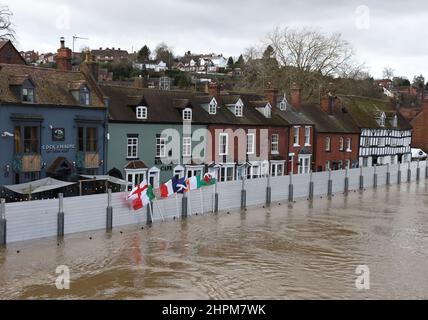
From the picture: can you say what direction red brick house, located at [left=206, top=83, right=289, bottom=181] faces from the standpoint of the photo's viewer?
facing the viewer and to the right of the viewer

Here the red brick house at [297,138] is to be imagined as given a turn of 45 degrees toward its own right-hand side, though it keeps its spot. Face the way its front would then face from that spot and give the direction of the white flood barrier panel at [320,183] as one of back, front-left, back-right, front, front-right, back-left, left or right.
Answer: front

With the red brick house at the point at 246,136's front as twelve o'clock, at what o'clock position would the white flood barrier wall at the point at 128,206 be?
The white flood barrier wall is roughly at 2 o'clock from the red brick house.

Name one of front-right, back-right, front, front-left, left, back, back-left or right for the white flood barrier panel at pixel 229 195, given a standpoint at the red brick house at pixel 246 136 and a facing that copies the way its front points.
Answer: front-right

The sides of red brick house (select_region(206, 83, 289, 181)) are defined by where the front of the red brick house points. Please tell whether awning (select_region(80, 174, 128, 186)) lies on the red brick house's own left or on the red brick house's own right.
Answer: on the red brick house's own right

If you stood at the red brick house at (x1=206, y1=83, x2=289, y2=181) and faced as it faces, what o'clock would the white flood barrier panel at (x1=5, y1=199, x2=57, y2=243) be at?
The white flood barrier panel is roughly at 2 o'clock from the red brick house.

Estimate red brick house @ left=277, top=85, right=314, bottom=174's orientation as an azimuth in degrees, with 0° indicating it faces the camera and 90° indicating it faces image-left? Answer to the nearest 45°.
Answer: approximately 315°

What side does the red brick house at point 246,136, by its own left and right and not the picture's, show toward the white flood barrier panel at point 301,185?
front

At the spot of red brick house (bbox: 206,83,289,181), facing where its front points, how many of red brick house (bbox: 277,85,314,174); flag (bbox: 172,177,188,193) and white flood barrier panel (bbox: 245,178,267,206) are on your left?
1

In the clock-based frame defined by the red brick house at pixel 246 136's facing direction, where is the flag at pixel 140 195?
The flag is roughly at 2 o'clock from the red brick house.

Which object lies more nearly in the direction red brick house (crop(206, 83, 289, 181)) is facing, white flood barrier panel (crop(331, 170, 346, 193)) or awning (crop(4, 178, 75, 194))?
the white flood barrier panel

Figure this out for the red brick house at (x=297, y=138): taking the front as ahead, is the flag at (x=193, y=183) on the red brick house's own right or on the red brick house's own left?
on the red brick house's own right

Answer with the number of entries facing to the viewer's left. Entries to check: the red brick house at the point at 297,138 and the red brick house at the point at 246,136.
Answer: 0

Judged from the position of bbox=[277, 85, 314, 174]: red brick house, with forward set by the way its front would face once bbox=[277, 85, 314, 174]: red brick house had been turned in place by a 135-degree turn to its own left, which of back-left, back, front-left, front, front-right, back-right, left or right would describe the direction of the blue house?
back-left

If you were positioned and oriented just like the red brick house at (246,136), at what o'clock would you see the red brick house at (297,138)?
the red brick house at (297,138) is roughly at 9 o'clock from the red brick house at (246,136).

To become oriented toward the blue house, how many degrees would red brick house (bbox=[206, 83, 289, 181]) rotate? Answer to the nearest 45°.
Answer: approximately 90° to its right
